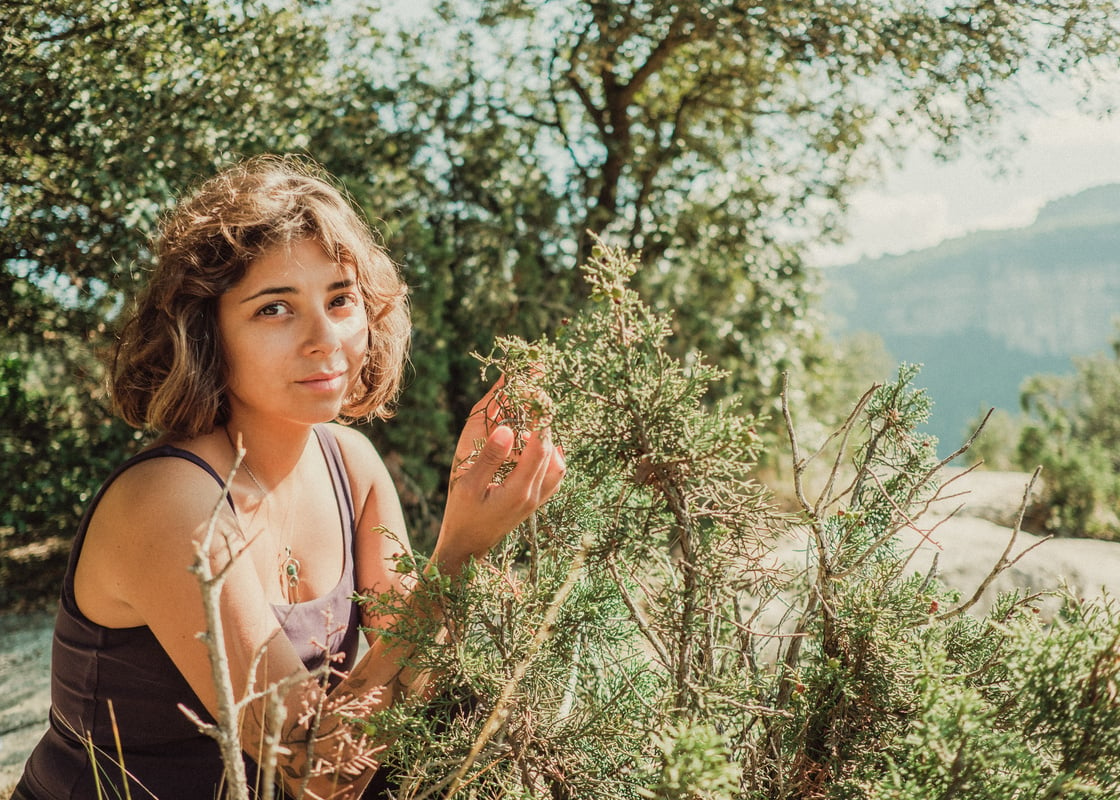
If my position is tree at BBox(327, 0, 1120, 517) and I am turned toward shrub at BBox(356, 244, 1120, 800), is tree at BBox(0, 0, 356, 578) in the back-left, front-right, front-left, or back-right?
front-right

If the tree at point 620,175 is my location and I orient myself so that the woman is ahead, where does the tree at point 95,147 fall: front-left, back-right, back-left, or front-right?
front-right

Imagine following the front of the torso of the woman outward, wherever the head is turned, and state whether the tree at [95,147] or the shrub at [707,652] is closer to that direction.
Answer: the shrub

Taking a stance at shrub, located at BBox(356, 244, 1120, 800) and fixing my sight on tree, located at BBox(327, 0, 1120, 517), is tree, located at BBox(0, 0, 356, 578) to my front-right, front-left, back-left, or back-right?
front-left

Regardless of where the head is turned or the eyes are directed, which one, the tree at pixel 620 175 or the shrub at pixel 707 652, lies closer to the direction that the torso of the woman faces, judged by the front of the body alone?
the shrub

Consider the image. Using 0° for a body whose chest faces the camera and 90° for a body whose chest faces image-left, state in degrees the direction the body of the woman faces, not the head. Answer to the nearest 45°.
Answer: approximately 315°

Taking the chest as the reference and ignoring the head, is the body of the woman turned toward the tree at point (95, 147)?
no

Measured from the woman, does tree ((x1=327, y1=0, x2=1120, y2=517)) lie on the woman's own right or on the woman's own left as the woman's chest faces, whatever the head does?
on the woman's own left
